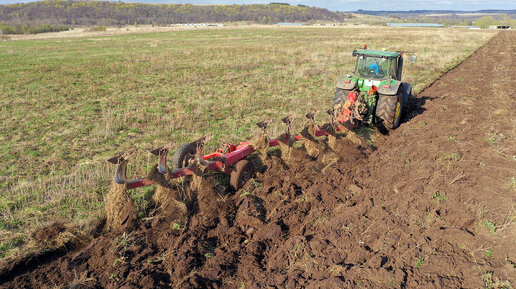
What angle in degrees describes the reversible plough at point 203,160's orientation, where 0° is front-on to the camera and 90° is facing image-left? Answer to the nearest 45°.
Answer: approximately 225°

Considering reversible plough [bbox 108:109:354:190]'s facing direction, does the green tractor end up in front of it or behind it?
in front
